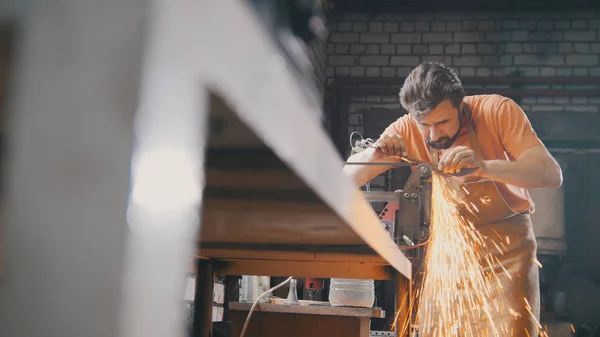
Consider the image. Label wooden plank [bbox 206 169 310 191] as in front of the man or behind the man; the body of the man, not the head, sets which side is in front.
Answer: in front

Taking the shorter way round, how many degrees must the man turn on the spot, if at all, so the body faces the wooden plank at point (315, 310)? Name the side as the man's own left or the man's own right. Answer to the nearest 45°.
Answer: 0° — they already face it

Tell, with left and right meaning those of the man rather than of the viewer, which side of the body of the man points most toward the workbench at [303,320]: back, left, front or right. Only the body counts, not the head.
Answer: front

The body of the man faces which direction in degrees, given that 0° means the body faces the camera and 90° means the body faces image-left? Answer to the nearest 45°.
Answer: approximately 45°
